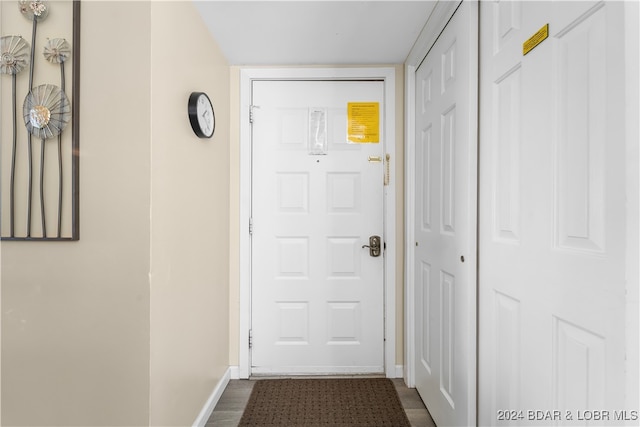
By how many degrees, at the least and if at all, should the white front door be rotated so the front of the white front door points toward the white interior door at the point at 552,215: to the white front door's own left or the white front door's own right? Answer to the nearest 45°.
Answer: approximately 45° to the white front door's own left

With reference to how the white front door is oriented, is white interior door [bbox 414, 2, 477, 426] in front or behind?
in front

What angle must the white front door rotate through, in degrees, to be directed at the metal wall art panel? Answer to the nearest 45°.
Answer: approximately 45° to its right

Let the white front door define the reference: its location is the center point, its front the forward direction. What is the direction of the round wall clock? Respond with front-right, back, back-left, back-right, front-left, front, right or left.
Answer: front-right

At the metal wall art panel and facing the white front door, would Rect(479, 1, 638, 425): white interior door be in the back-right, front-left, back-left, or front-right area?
front-right

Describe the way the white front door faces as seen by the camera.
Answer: facing the viewer

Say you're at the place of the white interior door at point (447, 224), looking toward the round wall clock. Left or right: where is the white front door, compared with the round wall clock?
right
